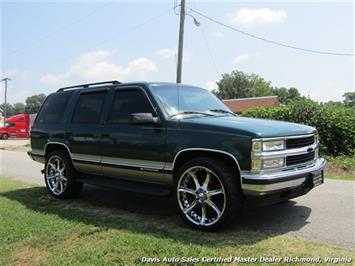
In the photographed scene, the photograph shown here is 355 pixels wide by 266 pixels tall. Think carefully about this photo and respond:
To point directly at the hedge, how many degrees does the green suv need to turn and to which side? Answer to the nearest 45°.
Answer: approximately 90° to its left

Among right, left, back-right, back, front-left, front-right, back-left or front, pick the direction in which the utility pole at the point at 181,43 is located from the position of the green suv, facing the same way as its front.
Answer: back-left
